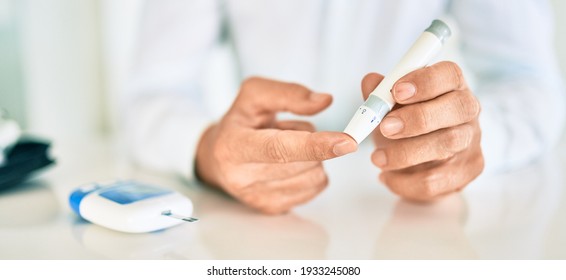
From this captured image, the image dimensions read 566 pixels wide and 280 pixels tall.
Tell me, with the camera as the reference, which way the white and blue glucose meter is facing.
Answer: facing the viewer and to the right of the viewer
